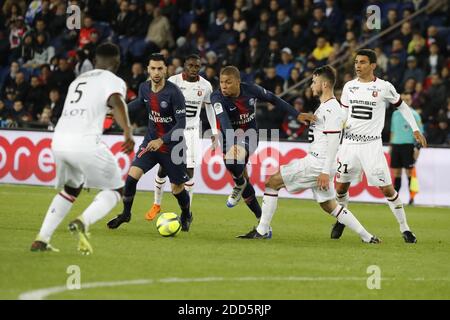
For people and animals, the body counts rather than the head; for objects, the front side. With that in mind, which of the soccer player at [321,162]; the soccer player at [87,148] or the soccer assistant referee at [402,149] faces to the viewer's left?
the soccer player at [321,162]

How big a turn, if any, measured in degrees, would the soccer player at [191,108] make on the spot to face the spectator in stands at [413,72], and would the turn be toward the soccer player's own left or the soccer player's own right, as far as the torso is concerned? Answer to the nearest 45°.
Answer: approximately 135° to the soccer player's own left

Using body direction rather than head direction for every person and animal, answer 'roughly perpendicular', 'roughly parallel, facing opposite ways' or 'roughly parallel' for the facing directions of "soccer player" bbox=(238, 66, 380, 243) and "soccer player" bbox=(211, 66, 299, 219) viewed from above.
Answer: roughly perpendicular

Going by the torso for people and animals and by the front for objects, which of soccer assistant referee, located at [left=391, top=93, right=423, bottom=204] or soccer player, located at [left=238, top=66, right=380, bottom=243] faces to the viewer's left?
soccer player, located at [left=238, top=66, right=380, bottom=243]

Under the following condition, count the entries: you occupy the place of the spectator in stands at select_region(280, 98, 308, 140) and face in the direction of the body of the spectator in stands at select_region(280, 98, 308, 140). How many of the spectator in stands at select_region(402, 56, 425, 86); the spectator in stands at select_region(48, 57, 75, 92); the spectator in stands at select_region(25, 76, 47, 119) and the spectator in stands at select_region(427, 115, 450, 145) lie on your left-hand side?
2

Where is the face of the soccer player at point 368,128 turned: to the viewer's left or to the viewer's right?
to the viewer's left

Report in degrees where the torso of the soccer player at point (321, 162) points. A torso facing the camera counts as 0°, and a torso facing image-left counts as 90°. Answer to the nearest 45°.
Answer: approximately 90°

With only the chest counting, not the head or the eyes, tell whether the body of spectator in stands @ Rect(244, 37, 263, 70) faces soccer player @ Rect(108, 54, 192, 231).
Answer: yes

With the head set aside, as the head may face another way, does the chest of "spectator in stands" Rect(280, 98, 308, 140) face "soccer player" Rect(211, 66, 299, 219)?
yes

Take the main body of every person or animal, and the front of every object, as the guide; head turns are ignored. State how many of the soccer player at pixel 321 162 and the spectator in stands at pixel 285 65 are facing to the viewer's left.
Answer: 1

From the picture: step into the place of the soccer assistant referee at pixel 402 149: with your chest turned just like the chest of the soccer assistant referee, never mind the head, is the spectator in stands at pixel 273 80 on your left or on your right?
on your right
